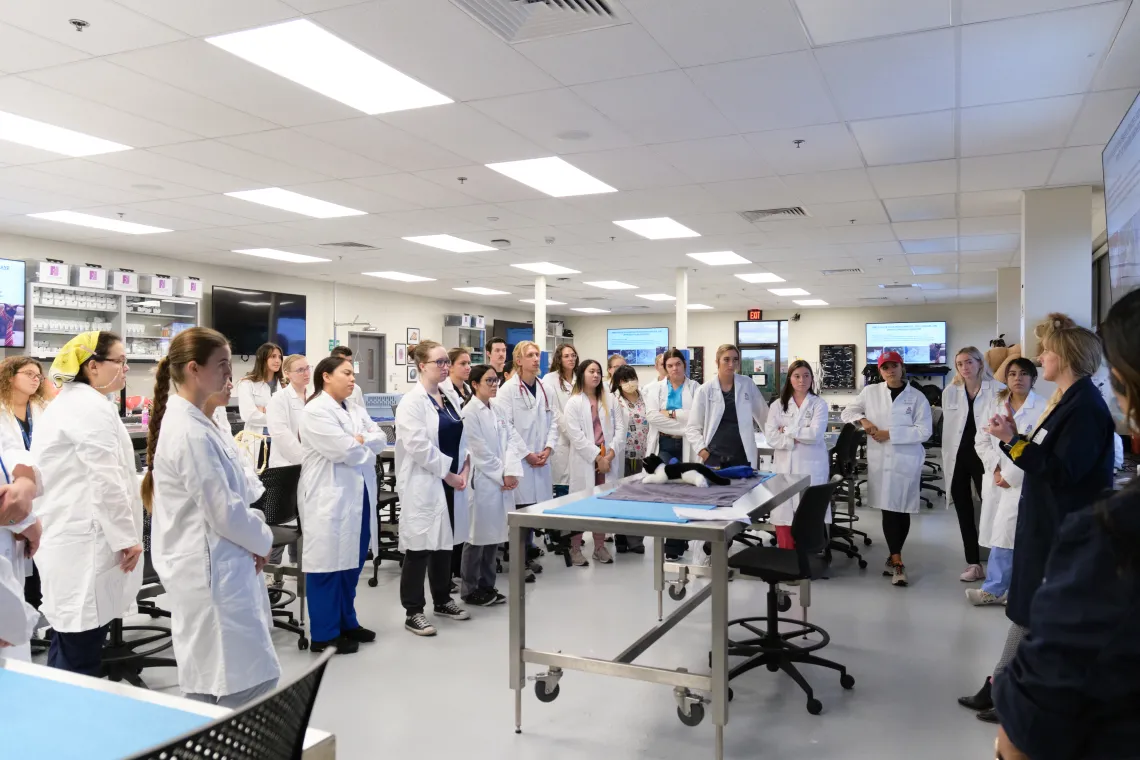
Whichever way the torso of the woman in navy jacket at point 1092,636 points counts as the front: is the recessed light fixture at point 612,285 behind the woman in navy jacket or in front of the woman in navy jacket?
in front

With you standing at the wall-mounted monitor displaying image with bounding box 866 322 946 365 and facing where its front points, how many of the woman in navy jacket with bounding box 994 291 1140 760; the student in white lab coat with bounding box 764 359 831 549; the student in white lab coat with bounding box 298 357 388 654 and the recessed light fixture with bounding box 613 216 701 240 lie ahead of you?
4

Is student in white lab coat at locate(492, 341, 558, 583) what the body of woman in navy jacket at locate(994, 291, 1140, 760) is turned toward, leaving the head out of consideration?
yes

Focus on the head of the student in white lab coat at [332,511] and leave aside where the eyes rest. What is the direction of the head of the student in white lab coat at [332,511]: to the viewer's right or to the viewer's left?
to the viewer's right

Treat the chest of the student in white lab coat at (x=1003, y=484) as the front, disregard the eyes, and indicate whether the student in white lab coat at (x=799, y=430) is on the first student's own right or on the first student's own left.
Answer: on the first student's own right

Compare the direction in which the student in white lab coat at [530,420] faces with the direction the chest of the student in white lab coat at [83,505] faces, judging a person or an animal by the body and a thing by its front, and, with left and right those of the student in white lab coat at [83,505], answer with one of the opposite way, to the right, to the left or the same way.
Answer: to the right

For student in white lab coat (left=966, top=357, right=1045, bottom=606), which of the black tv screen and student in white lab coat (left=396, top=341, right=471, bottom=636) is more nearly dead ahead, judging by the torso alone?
the student in white lab coat

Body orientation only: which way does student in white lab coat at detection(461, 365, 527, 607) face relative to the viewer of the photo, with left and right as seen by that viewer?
facing the viewer and to the right of the viewer

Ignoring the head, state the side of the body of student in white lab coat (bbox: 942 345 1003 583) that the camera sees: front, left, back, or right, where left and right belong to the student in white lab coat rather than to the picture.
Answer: front

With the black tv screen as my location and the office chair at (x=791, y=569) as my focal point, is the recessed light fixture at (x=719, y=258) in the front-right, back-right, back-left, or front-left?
front-left

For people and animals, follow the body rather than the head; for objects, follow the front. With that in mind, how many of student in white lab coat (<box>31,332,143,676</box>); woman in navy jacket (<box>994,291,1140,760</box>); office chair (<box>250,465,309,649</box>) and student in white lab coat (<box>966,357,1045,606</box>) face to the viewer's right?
1

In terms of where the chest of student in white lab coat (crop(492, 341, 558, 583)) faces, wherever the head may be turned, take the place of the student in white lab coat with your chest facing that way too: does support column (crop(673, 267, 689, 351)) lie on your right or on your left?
on your left

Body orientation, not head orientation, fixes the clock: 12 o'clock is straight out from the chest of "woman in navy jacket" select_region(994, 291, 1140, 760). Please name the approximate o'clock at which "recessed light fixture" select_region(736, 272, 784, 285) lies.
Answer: The recessed light fixture is roughly at 1 o'clock from the woman in navy jacket.

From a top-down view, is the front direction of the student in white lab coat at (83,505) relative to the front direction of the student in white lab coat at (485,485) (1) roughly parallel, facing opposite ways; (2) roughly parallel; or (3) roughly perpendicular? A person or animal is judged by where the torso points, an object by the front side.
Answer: roughly perpendicular

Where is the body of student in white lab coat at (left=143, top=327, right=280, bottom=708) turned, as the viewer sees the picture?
to the viewer's right

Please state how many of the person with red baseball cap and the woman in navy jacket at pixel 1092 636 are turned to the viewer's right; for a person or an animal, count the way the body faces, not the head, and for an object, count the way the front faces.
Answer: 0

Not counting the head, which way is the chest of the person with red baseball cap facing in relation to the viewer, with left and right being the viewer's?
facing the viewer

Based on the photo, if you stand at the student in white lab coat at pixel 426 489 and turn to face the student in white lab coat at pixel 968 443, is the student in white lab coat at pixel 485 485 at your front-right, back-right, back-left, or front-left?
front-left
